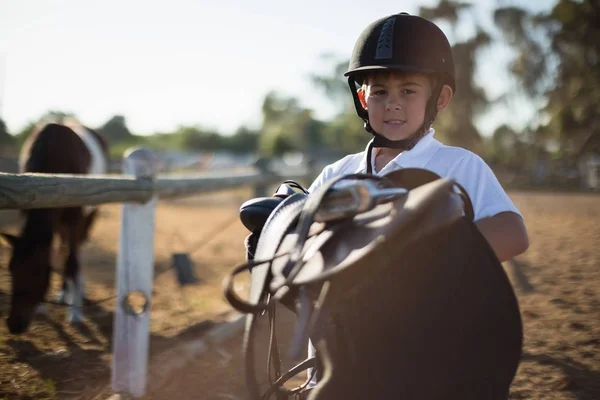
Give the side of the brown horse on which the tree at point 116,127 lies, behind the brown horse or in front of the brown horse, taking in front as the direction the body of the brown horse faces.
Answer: behind

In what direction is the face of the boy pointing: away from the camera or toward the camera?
toward the camera

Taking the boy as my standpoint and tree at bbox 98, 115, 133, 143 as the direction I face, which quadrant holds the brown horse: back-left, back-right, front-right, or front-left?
front-left
